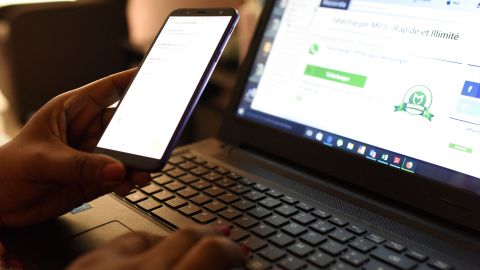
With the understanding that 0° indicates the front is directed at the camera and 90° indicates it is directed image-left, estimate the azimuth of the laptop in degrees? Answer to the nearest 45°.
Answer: approximately 45°
